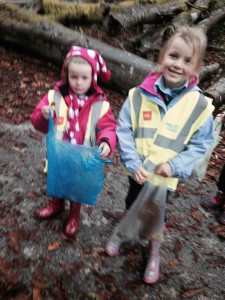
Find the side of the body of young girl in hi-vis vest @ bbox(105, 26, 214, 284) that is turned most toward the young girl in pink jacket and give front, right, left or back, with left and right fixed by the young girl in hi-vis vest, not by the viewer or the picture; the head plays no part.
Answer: right

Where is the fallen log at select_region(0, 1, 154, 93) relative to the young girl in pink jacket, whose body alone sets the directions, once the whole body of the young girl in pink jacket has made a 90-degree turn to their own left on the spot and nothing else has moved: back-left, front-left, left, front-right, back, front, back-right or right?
left

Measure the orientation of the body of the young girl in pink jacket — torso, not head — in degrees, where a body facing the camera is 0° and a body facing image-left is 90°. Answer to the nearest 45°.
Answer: approximately 0°

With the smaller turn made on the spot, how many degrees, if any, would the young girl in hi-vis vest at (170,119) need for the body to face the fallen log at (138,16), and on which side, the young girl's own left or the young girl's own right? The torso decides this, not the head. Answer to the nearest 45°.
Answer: approximately 180°

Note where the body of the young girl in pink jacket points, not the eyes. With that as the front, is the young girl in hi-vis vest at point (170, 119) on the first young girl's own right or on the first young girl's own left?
on the first young girl's own left

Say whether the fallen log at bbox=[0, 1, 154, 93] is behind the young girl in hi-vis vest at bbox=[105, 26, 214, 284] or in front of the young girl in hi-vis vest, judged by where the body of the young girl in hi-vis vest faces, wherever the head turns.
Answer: behind

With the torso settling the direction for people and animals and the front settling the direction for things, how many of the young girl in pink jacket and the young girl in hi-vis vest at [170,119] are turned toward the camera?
2
